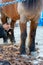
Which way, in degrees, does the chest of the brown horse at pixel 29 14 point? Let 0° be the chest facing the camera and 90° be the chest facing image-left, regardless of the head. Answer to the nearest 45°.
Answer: approximately 0°
